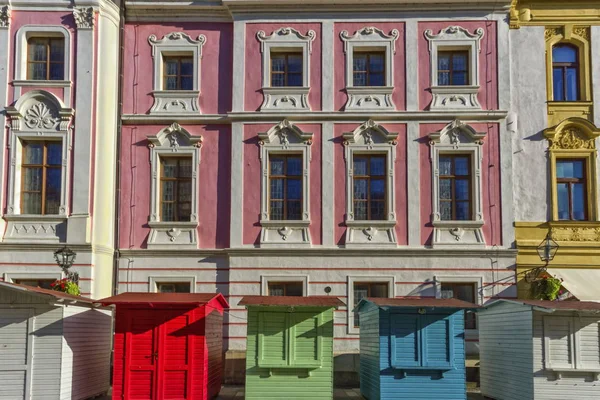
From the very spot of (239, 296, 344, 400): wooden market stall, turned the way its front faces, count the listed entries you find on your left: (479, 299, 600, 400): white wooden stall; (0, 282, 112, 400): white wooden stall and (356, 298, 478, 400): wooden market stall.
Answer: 2

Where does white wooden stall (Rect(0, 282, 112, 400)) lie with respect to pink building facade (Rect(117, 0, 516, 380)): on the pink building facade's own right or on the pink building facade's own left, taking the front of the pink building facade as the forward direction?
on the pink building facade's own right

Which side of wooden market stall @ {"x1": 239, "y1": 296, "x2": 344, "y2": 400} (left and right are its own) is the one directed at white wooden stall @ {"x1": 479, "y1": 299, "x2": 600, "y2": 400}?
left

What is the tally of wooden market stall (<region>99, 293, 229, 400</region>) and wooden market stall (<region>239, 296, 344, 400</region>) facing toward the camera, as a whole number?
2

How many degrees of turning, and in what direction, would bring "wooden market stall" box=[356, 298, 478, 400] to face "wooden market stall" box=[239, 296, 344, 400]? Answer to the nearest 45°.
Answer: approximately 90° to its right

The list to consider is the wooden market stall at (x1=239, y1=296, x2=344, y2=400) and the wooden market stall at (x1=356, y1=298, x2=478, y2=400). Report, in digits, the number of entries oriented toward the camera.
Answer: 2

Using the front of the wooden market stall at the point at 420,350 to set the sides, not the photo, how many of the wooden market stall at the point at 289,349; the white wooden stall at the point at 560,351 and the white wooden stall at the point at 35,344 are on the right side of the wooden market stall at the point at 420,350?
2
